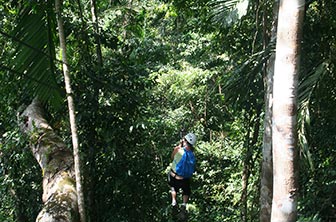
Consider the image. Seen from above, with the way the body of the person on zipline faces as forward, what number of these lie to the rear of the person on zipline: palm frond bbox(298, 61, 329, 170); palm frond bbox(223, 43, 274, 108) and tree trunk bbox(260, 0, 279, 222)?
3

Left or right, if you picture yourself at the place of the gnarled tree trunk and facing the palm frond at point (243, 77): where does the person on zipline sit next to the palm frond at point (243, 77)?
left

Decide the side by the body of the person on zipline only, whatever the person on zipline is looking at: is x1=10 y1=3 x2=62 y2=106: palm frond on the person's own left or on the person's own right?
on the person's own left

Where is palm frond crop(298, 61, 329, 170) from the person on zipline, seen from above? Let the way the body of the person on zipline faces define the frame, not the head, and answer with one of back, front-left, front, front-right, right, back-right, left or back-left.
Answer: back

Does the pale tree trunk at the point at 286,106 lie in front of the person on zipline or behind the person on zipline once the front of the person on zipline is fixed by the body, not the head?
behind

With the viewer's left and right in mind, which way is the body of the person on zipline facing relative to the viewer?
facing away from the viewer and to the left of the viewer

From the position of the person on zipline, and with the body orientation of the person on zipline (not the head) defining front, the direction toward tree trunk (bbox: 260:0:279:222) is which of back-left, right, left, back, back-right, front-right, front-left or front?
back

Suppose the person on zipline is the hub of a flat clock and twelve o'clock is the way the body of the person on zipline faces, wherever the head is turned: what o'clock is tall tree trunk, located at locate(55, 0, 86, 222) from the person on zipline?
The tall tree trunk is roughly at 8 o'clock from the person on zipline.
